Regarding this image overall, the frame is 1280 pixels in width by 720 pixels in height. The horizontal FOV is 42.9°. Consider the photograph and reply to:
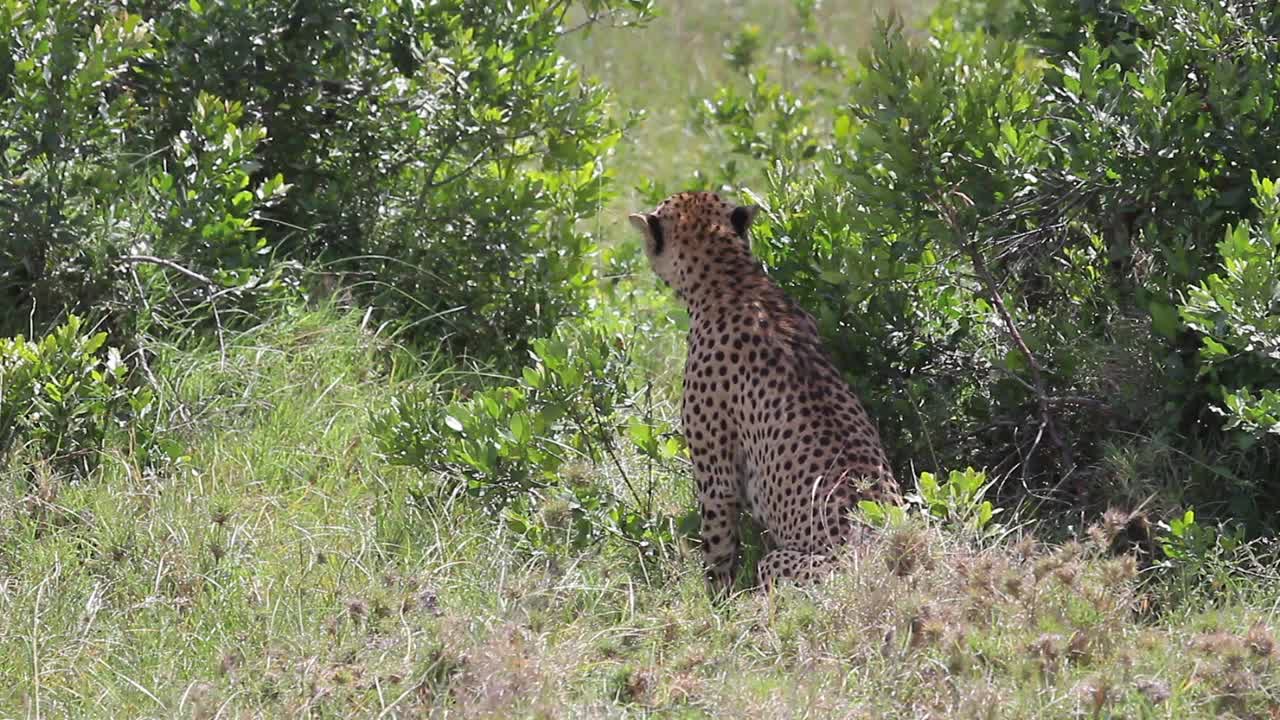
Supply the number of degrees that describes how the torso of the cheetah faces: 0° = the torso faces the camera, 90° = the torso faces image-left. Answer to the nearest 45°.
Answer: approximately 135°

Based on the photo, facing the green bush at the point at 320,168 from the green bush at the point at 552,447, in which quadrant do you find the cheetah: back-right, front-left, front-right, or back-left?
back-right

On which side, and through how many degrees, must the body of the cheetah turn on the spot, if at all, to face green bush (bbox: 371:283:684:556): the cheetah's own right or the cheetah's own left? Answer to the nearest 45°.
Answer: approximately 45° to the cheetah's own left
